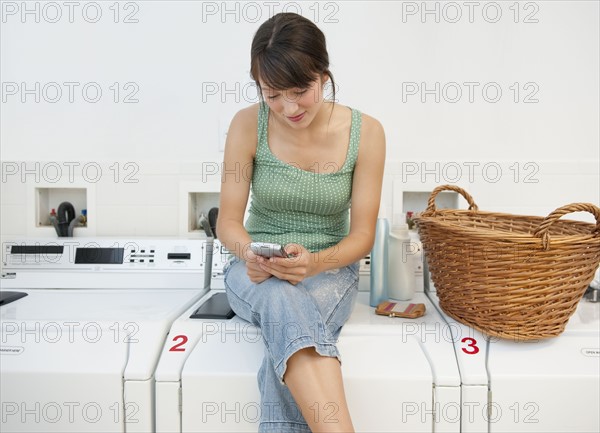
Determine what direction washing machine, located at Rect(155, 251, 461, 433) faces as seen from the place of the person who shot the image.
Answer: facing the viewer

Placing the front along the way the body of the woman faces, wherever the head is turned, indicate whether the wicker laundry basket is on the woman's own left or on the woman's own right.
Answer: on the woman's own left

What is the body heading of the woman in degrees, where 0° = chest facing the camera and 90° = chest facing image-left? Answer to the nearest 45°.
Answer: approximately 0°

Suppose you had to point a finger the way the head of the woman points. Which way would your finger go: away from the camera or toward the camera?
toward the camera

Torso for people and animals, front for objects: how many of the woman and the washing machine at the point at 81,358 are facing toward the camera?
2

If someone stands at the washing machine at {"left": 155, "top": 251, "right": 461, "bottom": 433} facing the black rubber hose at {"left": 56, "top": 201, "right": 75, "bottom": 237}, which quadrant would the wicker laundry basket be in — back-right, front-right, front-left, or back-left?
back-right

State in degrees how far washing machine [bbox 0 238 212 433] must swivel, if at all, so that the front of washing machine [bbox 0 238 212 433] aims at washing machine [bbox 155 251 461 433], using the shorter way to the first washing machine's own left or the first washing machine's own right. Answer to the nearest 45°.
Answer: approximately 45° to the first washing machine's own left

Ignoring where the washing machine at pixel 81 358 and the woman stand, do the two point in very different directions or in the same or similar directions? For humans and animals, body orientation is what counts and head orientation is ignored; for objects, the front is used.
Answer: same or similar directions

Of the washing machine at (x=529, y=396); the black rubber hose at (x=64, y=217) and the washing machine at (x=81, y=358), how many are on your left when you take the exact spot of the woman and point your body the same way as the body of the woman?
1

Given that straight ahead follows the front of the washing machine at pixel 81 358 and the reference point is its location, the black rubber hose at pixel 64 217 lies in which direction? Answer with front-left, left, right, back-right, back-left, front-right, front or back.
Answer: back

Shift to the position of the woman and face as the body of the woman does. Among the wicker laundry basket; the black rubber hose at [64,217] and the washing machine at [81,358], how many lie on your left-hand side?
1

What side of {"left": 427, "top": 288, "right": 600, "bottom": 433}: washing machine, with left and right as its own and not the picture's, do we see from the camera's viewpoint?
front

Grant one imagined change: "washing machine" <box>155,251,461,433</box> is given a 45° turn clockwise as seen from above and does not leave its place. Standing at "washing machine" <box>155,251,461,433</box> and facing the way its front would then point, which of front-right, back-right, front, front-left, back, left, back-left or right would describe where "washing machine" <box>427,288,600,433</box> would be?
back-left

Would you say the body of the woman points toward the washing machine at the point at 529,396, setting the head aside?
no

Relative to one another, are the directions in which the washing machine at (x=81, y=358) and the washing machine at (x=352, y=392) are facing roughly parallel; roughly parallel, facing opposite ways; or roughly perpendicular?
roughly parallel

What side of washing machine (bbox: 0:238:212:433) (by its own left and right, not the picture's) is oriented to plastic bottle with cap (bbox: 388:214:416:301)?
left
